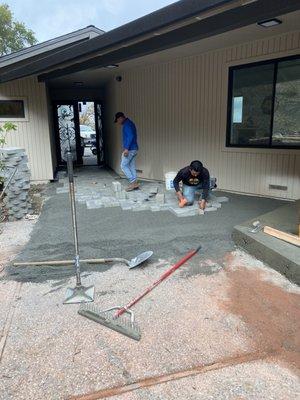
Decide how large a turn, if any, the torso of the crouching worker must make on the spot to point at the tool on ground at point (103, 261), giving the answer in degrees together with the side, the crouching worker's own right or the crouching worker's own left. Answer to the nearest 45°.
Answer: approximately 45° to the crouching worker's own right

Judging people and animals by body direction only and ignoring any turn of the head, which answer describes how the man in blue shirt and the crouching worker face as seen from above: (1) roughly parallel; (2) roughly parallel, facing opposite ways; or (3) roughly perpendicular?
roughly perpendicular

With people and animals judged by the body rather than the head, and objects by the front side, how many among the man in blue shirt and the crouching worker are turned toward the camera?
1

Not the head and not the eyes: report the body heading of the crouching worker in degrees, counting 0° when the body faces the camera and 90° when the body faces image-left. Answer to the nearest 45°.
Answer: approximately 0°

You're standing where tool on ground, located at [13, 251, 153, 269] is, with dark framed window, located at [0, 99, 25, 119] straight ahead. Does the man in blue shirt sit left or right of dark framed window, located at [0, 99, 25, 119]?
right

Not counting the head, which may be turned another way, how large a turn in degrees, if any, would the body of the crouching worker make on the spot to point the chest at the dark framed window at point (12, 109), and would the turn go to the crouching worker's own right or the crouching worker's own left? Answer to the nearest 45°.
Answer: approximately 135° to the crouching worker's own right

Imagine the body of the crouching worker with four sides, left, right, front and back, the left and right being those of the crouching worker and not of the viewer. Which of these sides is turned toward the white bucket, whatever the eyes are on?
back
